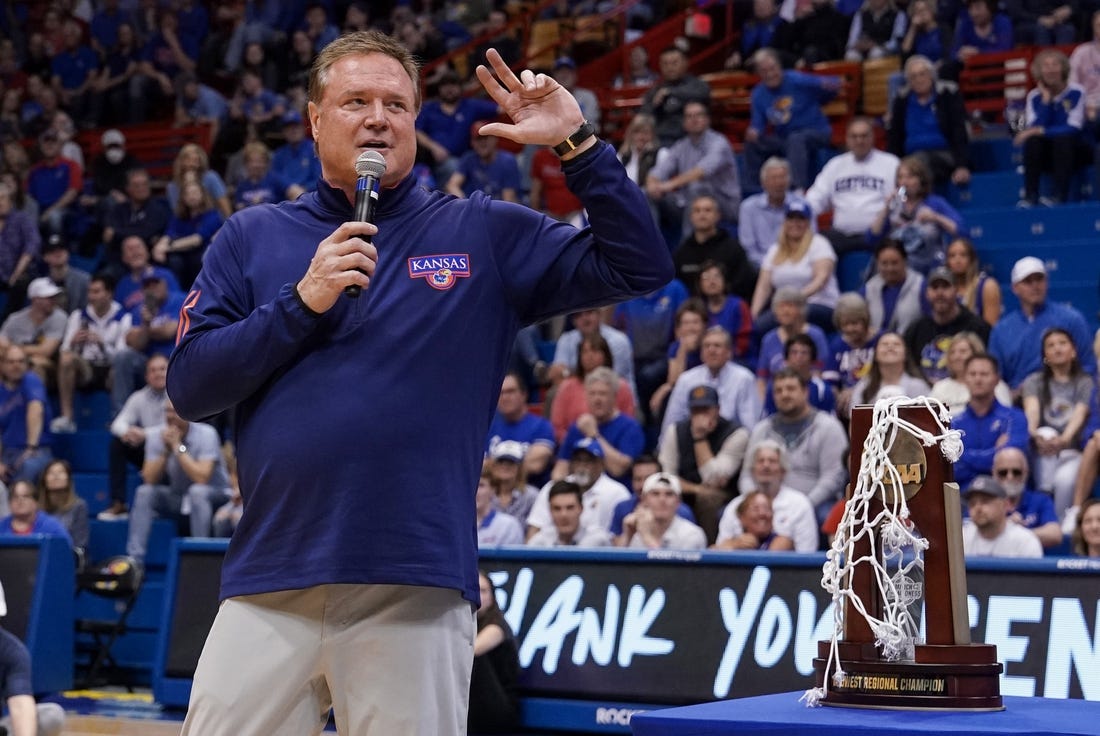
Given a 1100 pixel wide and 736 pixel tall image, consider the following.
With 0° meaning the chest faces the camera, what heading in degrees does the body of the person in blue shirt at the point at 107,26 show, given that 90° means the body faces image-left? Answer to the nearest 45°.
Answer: approximately 0°

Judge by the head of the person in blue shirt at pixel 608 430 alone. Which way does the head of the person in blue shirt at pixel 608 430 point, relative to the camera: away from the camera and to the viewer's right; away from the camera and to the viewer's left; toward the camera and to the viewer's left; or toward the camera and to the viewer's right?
toward the camera and to the viewer's left

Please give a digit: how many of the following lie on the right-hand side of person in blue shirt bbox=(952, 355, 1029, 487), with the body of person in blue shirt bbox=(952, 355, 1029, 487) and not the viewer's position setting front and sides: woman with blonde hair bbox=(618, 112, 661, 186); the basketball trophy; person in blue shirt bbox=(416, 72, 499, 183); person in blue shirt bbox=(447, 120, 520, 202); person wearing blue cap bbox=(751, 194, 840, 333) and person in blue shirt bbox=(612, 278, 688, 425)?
5

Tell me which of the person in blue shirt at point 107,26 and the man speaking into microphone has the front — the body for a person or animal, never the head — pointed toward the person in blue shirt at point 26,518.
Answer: the person in blue shirt at point 107,26

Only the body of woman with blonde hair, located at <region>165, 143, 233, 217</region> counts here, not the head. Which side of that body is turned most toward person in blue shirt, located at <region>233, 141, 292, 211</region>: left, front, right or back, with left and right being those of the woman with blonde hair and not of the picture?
left

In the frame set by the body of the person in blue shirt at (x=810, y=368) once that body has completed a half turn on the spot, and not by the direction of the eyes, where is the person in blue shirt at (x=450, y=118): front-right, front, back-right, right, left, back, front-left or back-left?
front-left

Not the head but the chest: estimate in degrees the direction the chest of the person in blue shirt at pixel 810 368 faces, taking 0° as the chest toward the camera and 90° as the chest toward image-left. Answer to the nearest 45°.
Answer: approximately 0°

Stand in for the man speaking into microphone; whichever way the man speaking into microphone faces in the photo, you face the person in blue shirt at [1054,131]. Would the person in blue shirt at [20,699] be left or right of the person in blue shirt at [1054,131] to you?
left

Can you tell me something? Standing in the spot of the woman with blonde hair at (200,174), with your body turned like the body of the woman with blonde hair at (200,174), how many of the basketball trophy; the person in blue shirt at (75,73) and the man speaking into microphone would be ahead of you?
2

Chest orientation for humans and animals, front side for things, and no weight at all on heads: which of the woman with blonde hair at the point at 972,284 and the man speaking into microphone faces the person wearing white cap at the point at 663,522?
the woman with blonde hair
